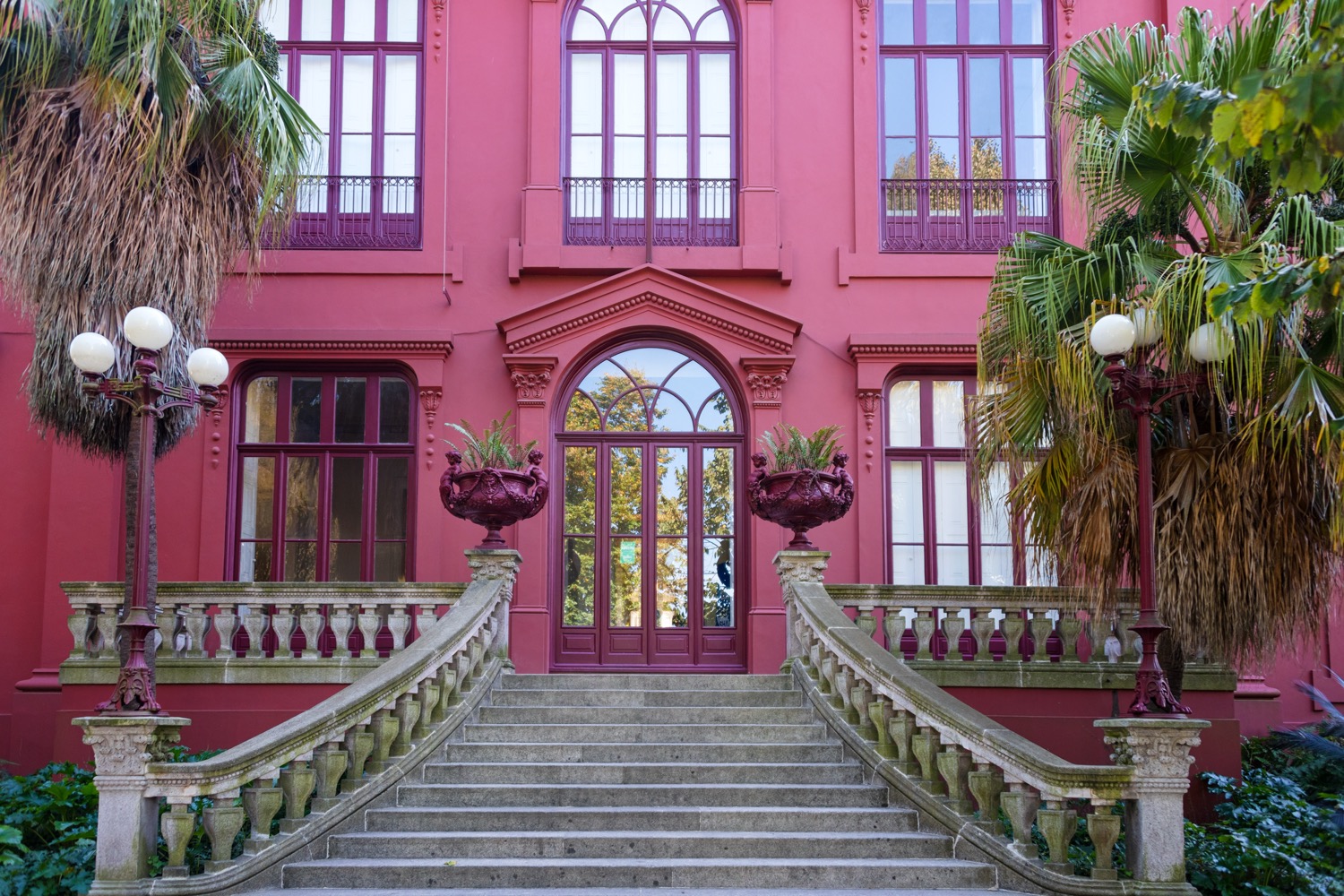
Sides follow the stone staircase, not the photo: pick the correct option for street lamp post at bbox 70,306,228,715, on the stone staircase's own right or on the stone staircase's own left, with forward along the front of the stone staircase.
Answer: on the stone staircase's own right

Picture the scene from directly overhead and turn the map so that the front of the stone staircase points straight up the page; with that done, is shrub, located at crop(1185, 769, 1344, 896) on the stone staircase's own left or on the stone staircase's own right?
on the stone staircase's own left

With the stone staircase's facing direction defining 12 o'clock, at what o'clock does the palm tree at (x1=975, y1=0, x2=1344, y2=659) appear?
The palm tree is roughly at 9 o'clock from the stone staircase.

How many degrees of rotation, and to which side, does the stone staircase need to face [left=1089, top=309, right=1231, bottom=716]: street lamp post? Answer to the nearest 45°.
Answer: approximately 90° to its left

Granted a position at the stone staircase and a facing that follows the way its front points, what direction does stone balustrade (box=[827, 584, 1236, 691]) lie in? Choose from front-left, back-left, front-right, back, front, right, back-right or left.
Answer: back-left

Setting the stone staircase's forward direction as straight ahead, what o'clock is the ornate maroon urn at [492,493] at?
The ornate maroon urn is roughly at 5 o'clock from the stone staircase.

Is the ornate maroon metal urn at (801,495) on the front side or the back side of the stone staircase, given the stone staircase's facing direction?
on the back side

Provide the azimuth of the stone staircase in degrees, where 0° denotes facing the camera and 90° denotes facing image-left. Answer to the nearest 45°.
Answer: approximately 0°

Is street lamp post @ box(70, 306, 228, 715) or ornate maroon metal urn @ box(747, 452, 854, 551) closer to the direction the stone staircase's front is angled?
the street lamp post

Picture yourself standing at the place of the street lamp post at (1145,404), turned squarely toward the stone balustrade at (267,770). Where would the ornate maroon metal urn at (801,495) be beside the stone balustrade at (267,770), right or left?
right
